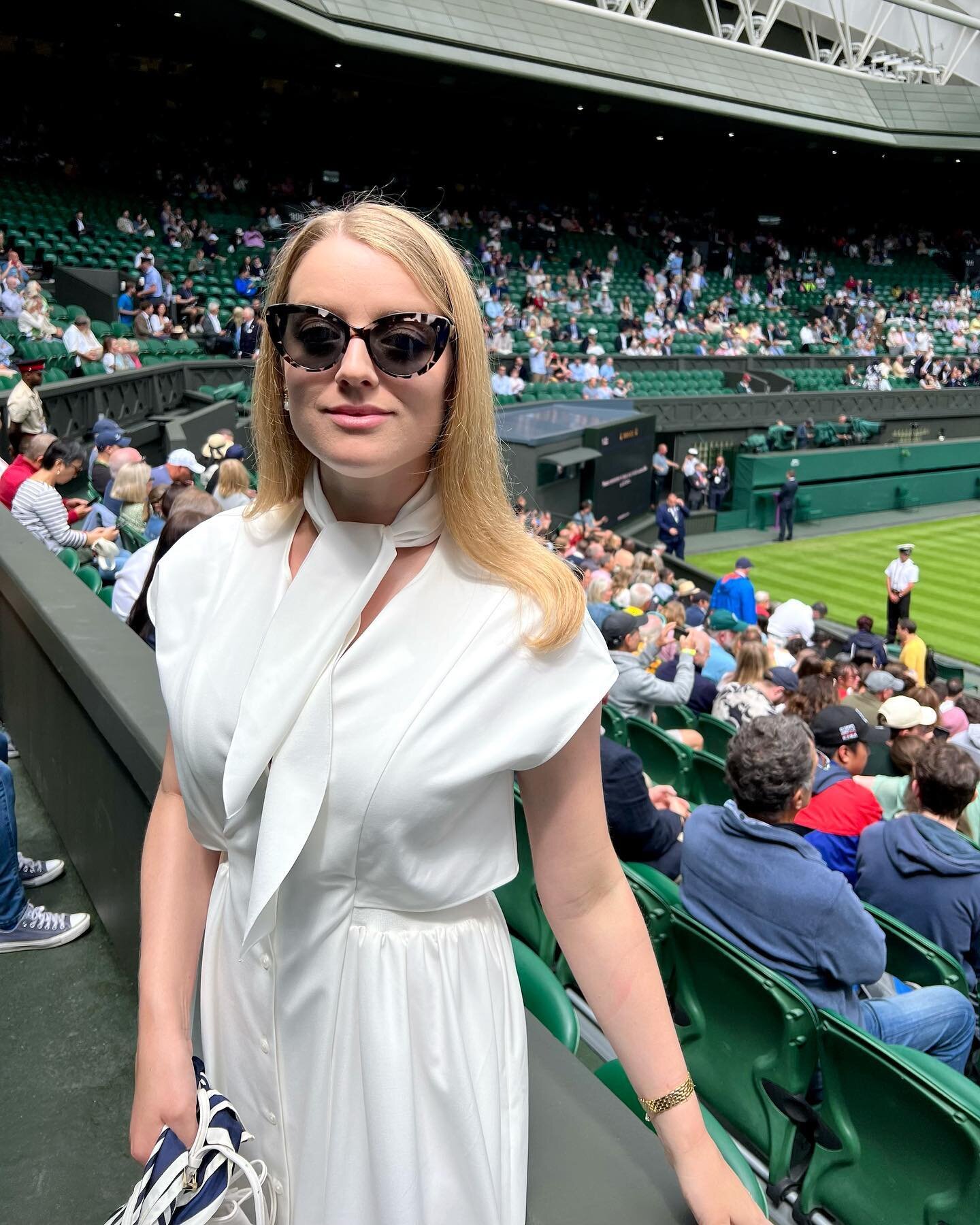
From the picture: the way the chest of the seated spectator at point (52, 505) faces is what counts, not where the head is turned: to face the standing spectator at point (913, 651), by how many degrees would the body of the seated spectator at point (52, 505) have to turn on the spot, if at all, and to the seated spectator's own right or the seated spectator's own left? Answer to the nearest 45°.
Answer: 0° — they already face them

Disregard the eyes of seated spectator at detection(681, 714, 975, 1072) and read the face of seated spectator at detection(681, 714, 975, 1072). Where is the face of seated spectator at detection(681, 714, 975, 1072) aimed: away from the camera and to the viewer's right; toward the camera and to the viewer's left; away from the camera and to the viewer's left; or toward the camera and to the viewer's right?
away from the camera and to the viewer's right

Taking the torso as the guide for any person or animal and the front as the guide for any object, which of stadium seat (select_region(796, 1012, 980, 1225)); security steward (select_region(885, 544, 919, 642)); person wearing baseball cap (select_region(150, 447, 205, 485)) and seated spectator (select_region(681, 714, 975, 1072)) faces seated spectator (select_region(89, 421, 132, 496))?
the security steward

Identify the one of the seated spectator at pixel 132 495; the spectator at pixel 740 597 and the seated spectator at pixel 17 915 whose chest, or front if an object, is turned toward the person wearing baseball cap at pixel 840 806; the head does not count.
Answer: the seated spectator at pixel 17 915

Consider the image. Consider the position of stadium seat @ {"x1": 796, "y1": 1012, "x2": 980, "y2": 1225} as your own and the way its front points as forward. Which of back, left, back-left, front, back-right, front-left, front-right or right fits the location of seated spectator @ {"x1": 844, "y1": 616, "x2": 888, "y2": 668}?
front-left

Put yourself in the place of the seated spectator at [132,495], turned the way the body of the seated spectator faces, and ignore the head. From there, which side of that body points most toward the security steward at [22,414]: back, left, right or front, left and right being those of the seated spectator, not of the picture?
left

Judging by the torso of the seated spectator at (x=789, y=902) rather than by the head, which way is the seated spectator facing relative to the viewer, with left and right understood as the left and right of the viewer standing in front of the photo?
facing away from the viewer and to the right of the viewer

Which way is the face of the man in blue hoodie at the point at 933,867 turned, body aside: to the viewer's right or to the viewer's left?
to the viewer's right
